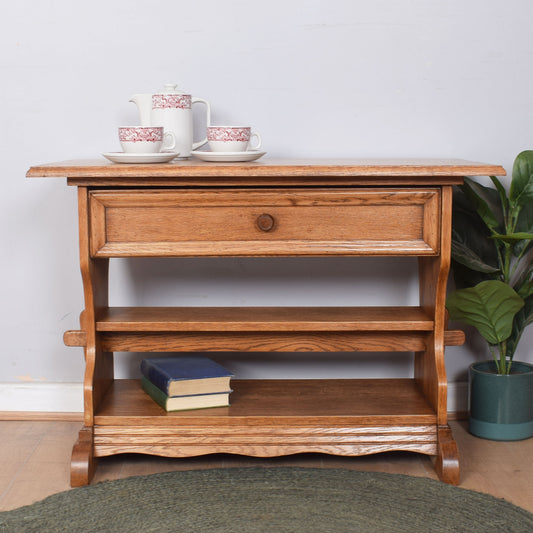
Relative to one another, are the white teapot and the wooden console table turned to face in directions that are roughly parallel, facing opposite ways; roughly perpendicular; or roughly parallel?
roughly perpendicular

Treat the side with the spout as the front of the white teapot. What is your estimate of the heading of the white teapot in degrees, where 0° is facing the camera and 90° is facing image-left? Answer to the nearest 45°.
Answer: approximately 90°

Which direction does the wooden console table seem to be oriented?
toward the camera

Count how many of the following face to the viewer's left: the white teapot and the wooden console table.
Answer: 1

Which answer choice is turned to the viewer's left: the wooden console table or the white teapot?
the white teapot
